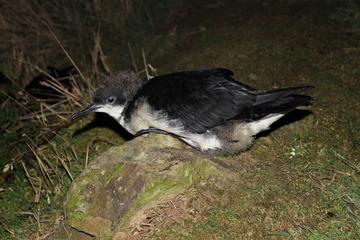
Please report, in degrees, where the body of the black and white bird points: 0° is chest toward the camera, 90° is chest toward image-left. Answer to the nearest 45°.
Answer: approximately 90°
